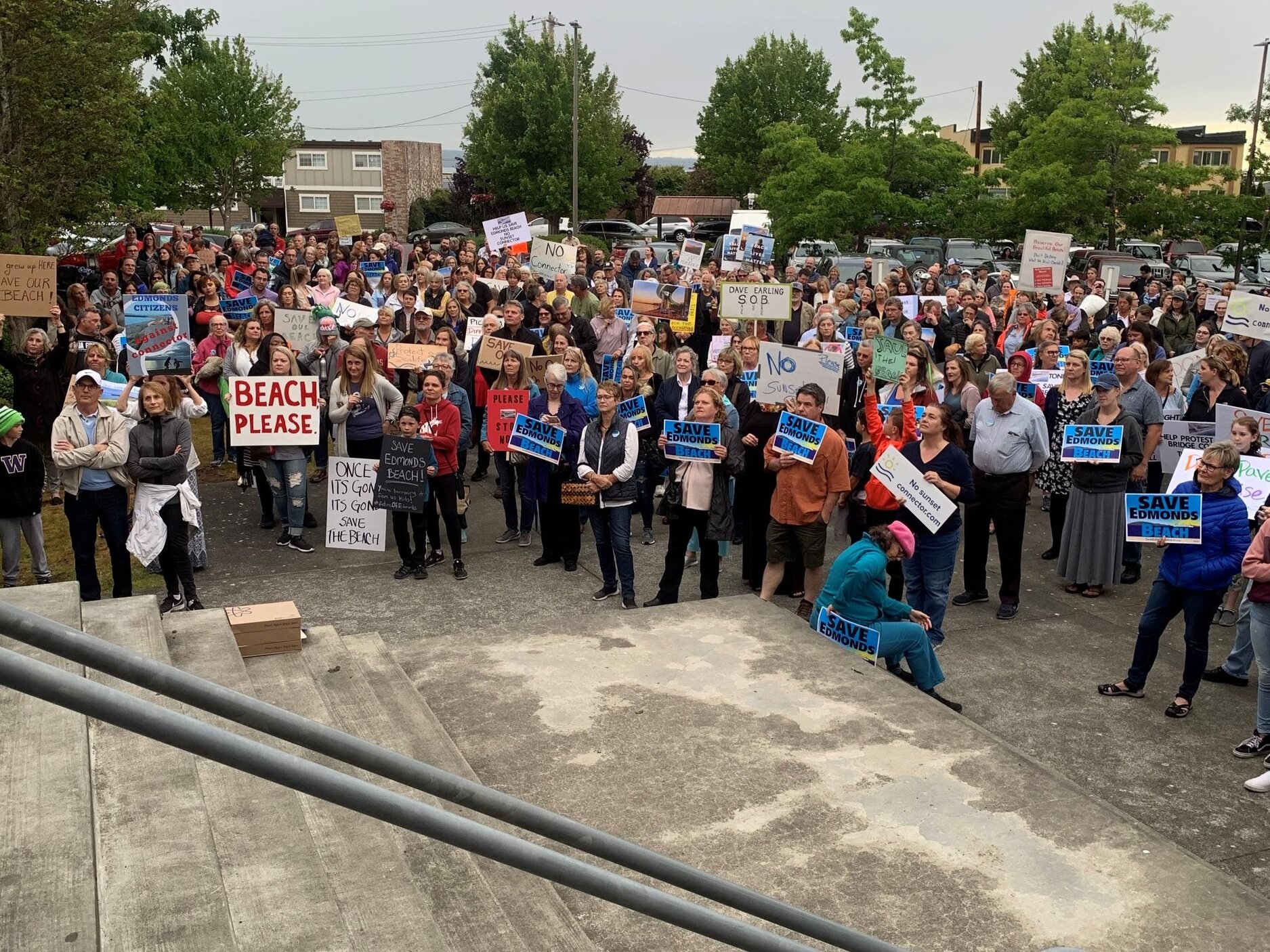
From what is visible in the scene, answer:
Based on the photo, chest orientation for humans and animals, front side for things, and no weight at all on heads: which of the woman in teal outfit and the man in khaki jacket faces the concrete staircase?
the man in khaki jacket

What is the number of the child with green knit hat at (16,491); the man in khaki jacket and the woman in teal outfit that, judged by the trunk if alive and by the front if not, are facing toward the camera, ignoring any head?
2

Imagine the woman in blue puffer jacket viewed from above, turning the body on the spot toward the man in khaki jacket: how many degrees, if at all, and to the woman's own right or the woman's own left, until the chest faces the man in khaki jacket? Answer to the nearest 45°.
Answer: approximately 45° to the woman's own right

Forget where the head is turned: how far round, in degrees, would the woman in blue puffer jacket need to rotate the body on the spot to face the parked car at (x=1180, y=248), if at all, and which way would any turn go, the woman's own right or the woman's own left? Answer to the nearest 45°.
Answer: approximately 135° to the woman's own right
